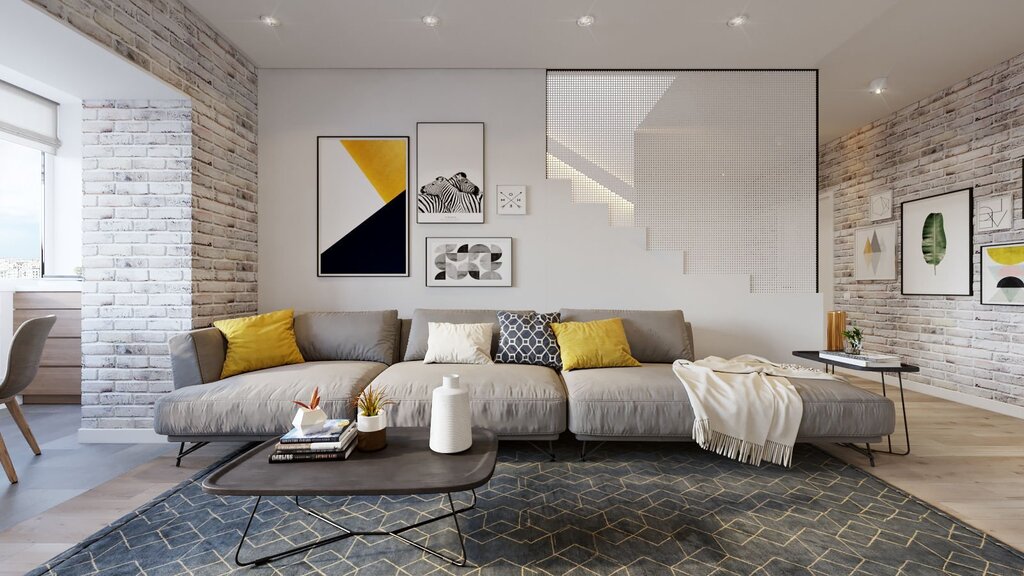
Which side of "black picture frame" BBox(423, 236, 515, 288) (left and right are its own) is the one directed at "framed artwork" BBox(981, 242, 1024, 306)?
left

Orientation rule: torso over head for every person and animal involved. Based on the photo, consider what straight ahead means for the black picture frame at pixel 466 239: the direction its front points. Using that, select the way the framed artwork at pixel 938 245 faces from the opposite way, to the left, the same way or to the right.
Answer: to the right

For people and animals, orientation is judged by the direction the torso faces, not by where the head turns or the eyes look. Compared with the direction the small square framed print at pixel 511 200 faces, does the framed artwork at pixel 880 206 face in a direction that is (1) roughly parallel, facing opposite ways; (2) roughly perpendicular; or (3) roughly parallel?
roughly perpendicular

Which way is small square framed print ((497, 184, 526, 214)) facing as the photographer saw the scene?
facing the viewer

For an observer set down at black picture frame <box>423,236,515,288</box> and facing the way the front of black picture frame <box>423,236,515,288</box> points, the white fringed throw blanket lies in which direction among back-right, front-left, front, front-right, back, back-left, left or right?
front-left

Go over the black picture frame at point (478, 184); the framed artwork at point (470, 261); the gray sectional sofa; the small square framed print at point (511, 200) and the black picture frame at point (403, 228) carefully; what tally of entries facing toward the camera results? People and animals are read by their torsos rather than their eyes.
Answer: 5

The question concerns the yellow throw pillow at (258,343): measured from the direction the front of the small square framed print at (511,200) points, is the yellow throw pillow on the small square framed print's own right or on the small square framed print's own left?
on the small square framed print's own right

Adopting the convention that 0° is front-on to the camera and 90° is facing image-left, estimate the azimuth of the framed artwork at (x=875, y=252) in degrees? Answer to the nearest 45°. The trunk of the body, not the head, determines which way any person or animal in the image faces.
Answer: approximately 45°

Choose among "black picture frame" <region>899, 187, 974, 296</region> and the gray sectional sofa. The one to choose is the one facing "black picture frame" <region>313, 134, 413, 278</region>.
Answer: "black picture frame" <region>899, 187, 974, 296</region>

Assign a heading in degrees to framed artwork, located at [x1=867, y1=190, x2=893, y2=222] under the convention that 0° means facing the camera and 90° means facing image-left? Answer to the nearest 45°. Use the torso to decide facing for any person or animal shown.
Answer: approximately 45°

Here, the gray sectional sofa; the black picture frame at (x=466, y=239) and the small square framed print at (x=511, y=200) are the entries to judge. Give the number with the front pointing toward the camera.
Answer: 3

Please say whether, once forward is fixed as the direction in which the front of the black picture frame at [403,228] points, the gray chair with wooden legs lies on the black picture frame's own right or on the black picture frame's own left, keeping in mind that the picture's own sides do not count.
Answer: on the black picture frame's own right

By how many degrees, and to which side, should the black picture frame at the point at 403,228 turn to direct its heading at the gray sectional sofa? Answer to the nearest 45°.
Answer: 0° — it already faces it

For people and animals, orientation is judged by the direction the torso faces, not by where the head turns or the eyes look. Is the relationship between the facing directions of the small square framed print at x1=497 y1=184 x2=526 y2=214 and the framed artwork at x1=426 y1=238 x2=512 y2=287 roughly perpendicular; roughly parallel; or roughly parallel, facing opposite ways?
roughly parallel

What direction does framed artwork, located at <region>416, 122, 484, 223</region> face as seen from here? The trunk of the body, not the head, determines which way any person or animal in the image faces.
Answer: toward the camera

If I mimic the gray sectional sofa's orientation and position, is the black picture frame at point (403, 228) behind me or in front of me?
behind

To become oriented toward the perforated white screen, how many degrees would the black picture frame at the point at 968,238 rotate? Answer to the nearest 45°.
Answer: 0° — it already faces it

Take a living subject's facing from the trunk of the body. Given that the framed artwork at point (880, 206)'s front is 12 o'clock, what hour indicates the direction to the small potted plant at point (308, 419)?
The small potted plant is roughly at 11 o'clock from the framed artwork.

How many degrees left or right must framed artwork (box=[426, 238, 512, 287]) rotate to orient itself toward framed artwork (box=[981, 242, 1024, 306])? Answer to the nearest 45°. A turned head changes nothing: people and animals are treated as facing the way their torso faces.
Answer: approximately 90° to its left

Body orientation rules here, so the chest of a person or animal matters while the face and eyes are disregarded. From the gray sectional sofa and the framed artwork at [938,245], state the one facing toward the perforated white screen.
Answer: the framed artwork

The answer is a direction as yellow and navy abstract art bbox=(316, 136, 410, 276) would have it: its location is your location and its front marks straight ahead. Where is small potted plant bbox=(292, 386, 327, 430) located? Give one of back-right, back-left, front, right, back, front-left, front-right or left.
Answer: front

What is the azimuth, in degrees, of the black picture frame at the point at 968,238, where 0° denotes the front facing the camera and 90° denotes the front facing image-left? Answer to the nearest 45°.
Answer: approximately 45°

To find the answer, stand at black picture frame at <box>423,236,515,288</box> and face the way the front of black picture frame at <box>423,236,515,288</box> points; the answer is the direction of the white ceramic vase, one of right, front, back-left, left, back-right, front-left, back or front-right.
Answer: front
